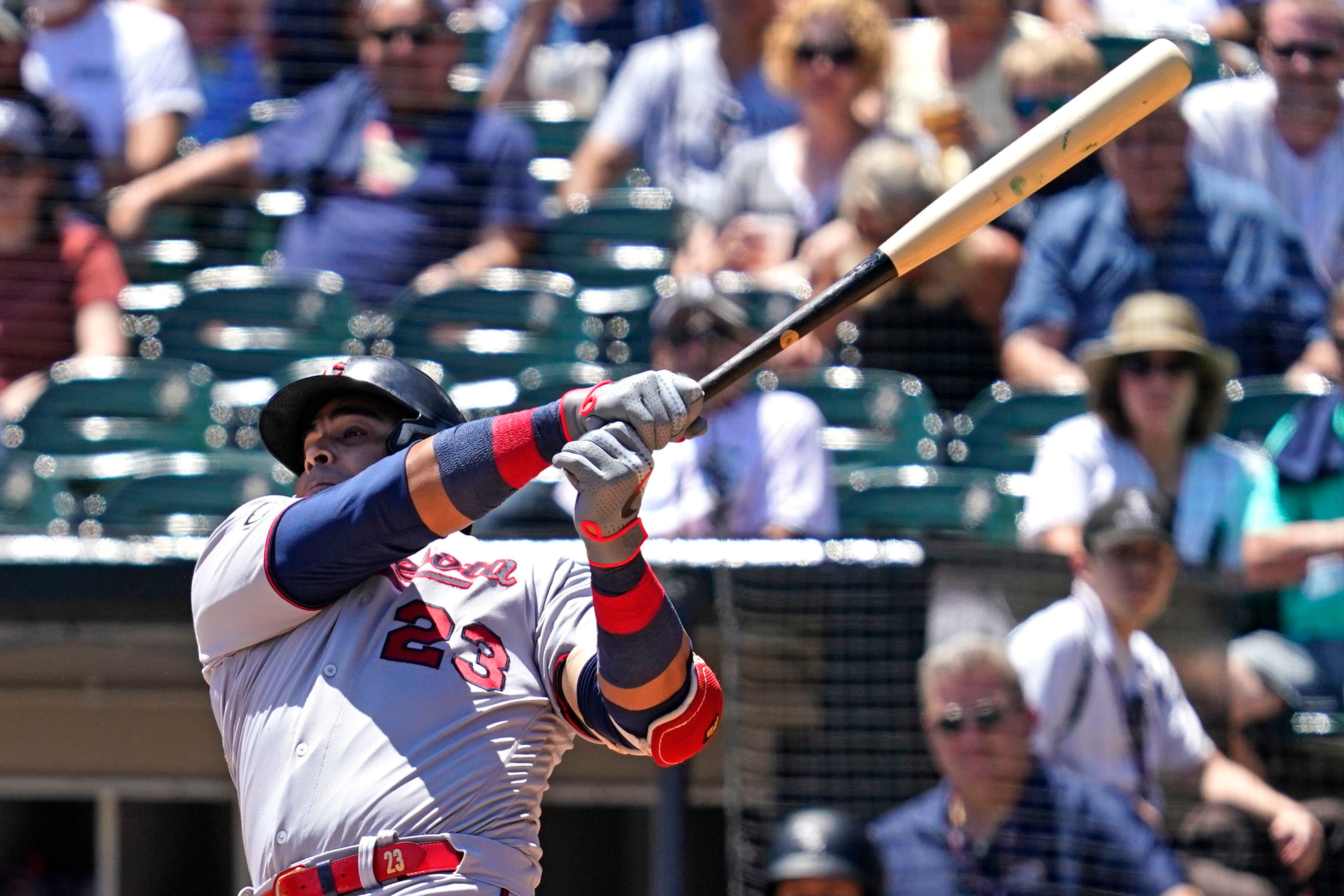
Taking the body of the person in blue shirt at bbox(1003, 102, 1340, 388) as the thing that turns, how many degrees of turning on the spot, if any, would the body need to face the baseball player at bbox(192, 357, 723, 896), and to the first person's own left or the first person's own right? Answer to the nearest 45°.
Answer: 0° — they already face them

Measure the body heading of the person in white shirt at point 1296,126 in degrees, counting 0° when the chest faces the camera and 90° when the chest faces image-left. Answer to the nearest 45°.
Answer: approximately 0°

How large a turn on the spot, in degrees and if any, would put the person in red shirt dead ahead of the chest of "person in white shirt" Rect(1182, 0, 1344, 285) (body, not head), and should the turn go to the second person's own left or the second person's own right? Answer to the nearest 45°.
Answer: approximately 90° to the second person's own right

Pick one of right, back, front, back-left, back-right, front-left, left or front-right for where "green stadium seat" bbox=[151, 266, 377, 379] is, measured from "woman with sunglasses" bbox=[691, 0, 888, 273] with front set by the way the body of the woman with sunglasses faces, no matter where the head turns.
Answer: right

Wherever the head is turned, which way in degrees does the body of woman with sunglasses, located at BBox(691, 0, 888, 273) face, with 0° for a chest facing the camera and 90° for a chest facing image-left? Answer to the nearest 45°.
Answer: approximately 0°

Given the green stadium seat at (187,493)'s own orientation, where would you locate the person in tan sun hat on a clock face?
The person in tan sun hat is roughly at 10 o'clock from the green stadium seat.
